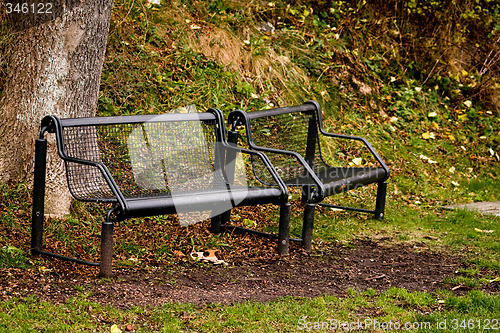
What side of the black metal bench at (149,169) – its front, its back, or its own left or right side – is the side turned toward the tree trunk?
back

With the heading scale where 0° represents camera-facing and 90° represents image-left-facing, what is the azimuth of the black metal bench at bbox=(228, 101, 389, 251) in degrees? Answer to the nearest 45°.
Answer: approximately 315°

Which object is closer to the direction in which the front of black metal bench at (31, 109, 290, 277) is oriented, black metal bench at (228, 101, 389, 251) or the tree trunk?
the black metal bench

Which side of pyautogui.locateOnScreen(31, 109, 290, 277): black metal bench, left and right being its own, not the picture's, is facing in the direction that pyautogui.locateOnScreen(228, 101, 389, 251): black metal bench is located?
left

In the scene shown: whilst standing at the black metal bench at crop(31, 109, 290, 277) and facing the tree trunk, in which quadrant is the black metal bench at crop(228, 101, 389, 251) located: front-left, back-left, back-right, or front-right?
back-right

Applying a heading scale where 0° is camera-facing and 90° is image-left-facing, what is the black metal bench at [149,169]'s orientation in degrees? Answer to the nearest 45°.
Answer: approximately 315°

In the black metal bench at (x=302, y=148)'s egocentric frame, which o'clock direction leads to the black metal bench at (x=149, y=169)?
the black metal bench at (x=149, y=169) is roughly at 3 o'clock from the black metal bench at (x=302, y=148).

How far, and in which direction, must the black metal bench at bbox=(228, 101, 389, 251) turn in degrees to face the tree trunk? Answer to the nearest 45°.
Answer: approximately 90° to its right
